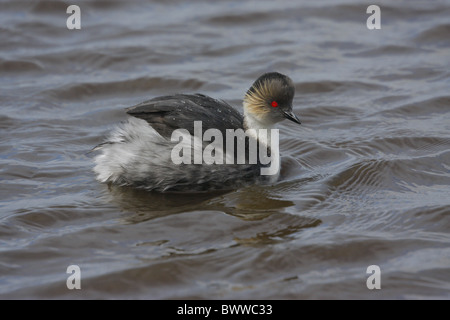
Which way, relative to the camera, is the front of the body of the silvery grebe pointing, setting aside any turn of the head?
to the viewer's right
